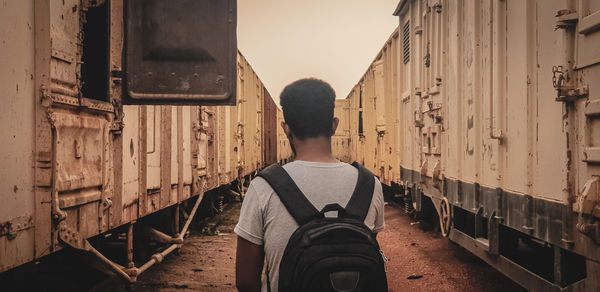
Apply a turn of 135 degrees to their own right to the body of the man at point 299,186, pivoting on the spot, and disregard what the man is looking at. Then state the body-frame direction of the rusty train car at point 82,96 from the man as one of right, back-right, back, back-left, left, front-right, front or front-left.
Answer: back

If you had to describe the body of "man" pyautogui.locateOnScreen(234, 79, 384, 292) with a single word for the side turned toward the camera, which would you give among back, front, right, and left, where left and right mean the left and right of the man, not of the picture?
back

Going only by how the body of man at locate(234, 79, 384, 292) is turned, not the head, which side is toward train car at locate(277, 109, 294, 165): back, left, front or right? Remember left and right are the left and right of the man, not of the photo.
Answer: front
